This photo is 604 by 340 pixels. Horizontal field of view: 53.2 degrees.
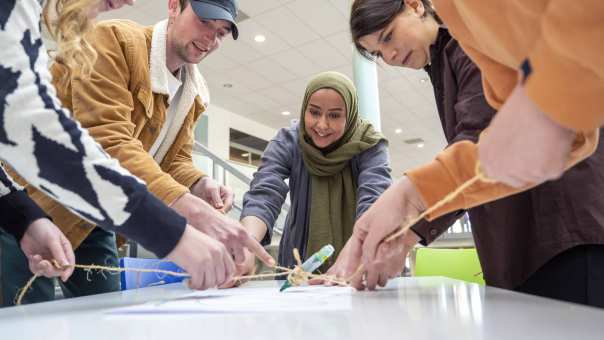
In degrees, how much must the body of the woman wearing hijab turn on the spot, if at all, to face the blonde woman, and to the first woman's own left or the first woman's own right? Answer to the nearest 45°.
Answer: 0° — they already face them

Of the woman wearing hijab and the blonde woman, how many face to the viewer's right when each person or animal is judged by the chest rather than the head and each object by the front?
1

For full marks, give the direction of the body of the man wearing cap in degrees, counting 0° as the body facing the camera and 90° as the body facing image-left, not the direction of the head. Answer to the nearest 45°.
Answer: approximately 315°

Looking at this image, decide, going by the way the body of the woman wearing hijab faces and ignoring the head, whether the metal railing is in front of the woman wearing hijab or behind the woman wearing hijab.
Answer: behind

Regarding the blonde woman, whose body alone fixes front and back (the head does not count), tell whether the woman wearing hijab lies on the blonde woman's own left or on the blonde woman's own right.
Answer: on the blonde woman's own left

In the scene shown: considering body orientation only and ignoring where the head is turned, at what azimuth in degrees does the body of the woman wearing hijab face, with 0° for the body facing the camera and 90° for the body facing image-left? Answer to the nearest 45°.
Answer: approximately 0°

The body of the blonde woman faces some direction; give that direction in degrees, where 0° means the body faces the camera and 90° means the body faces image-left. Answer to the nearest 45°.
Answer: approximately 270°

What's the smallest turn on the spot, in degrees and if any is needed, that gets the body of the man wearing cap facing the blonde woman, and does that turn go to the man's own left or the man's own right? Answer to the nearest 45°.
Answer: approximately 45° to the man's own right

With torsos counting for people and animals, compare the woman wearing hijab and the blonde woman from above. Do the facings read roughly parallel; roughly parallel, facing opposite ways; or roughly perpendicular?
roughly perpendicular
